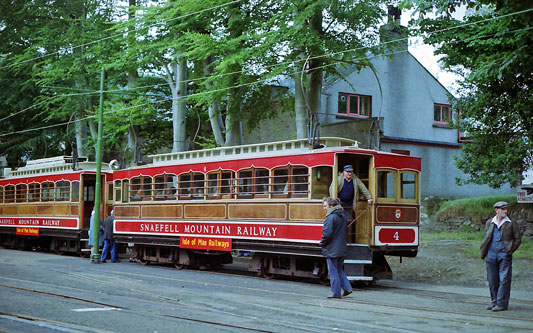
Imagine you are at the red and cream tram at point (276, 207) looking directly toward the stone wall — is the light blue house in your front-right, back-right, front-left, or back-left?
front-left
